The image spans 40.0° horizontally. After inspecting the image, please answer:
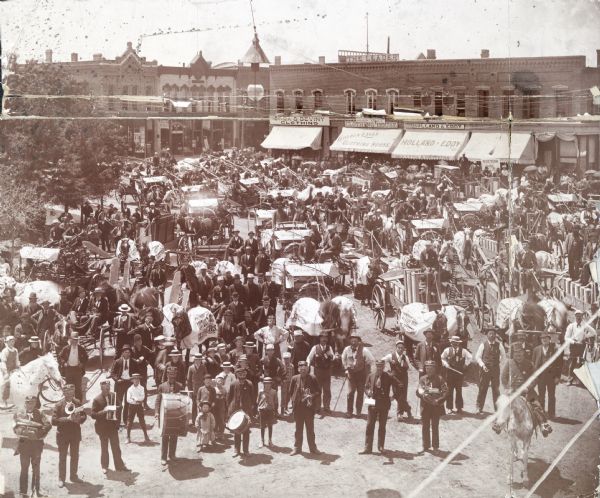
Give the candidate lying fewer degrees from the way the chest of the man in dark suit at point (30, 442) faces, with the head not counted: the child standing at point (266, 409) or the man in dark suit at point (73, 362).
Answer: the child standing

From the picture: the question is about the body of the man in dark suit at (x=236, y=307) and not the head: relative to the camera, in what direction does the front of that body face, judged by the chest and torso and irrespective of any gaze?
toward the camera

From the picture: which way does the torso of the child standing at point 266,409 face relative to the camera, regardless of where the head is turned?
toward the camera

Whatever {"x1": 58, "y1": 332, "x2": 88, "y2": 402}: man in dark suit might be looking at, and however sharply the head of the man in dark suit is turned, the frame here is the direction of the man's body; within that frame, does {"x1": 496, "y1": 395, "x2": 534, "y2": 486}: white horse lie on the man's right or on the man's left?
on the man's left

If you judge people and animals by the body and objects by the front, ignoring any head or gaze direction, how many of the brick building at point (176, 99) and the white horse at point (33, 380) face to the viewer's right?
1

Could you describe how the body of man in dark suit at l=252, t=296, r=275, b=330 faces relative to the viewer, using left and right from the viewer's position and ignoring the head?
facing the viewer

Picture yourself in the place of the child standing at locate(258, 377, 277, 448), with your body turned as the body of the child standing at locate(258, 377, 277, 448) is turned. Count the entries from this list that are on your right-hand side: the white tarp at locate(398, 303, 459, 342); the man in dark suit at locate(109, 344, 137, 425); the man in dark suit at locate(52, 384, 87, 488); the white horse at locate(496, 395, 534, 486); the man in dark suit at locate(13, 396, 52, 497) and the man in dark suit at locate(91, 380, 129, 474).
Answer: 4

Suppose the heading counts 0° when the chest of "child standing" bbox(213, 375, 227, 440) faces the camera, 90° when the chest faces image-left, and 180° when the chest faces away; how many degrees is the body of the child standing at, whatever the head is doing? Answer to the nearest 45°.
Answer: approximately 0°

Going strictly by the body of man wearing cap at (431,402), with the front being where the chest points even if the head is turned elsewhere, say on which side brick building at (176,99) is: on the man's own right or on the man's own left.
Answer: on the man's own right

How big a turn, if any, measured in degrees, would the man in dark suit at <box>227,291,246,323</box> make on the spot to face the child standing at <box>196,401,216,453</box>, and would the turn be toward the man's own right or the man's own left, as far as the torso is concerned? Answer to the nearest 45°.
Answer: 0° — they already face them

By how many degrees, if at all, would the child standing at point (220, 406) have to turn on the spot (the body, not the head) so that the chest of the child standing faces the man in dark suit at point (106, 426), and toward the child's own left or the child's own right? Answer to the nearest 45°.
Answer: approximately 90° to the child's own right
